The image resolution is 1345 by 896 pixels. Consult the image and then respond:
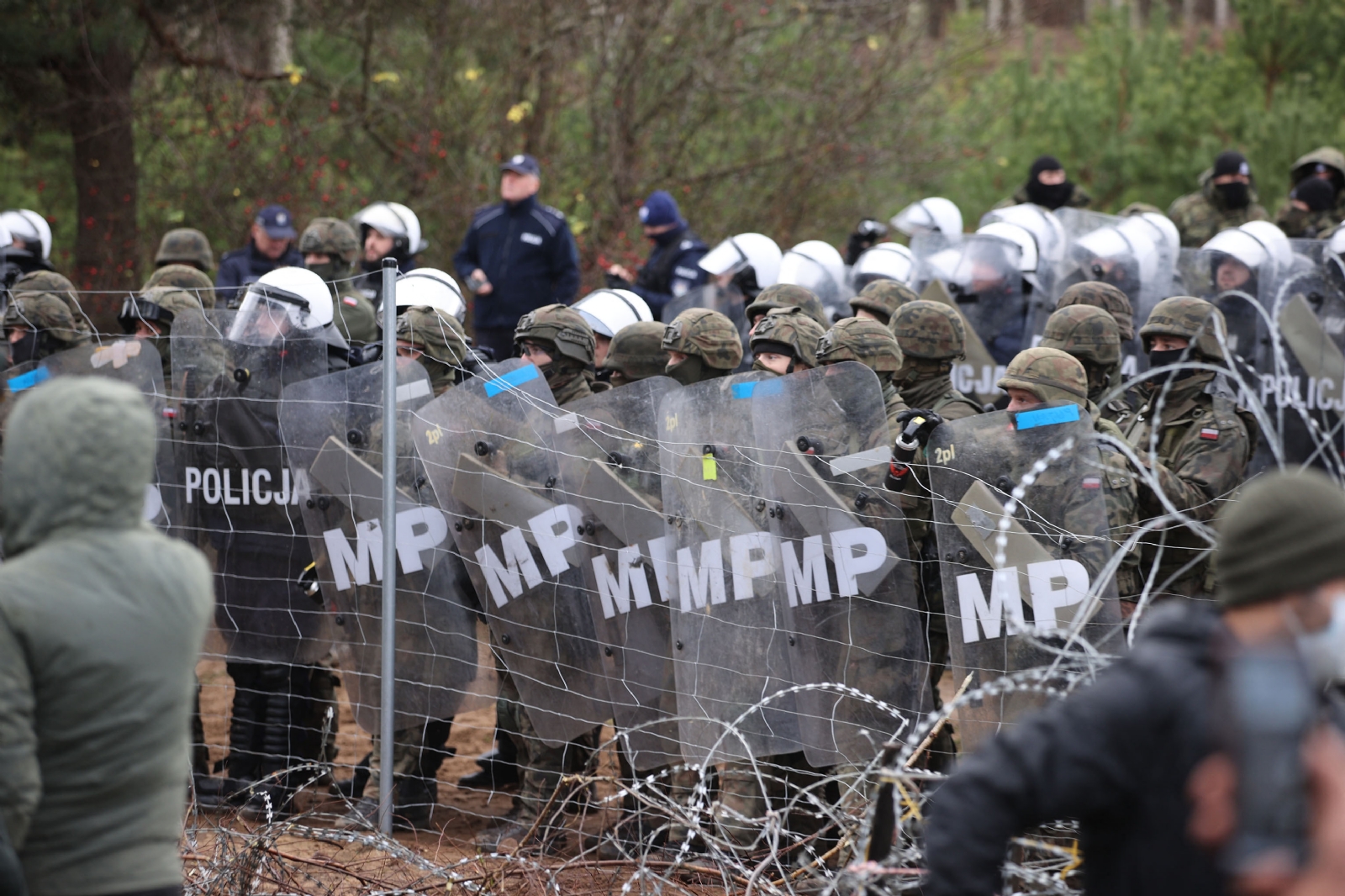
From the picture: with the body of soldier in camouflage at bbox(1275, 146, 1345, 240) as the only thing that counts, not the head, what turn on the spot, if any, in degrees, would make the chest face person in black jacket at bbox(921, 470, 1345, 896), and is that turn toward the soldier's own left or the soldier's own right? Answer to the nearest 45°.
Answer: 0° — they already face them

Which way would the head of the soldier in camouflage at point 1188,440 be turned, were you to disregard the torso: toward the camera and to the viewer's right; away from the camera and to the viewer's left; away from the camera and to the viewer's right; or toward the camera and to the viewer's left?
toward the camera and to the viewer's left

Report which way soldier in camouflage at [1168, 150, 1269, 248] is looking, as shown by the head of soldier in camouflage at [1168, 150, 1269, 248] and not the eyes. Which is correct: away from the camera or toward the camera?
toward the camera

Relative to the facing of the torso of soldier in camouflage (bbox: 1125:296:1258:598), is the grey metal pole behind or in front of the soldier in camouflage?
in front

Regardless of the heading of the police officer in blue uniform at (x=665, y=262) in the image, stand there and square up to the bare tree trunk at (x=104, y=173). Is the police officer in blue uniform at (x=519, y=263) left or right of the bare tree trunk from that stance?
left

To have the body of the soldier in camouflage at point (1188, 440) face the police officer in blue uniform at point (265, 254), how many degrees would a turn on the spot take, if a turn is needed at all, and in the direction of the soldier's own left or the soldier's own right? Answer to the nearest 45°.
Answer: approximately 45° to the soldier's own right

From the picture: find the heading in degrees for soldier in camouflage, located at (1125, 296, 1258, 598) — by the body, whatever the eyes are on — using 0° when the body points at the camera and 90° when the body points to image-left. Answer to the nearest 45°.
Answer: approximately 45°

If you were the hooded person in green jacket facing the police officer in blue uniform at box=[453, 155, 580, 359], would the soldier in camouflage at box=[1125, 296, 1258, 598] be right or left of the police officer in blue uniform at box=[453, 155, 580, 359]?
right

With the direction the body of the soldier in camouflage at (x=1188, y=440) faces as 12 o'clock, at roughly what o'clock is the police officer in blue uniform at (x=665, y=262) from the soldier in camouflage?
The police officer in blue uniform is roughly at 3 o'clock from the soldier in camouflage.

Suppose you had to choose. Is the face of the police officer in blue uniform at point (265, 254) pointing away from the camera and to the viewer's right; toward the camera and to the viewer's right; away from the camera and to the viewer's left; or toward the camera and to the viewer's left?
toward the camera and to the viewer's right

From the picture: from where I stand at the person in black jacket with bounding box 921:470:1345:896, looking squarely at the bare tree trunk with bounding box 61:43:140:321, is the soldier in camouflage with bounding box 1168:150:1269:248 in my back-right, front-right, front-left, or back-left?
front-right

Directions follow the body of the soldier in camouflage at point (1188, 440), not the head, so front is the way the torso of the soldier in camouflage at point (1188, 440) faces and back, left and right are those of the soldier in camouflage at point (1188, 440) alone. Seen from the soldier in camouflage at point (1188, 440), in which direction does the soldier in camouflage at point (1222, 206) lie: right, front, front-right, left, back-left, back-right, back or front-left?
back-right

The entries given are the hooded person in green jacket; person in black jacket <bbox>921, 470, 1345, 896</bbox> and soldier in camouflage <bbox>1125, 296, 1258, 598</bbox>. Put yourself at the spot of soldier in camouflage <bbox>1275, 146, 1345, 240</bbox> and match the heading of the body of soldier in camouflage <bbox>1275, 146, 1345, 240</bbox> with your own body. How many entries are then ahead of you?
3

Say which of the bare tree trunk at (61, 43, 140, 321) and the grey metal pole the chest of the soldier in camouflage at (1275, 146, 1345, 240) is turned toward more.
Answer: the grey metal pole

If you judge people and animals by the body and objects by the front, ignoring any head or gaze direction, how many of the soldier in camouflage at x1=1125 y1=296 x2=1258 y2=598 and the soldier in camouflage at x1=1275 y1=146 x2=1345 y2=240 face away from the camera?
0

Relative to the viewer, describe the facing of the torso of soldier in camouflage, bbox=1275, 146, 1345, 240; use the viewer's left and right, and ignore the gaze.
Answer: facing the viewer

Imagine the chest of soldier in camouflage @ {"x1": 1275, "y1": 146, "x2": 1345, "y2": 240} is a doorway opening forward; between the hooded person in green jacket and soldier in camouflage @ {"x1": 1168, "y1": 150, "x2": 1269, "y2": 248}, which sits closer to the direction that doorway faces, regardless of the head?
the hooded person in green jacket
